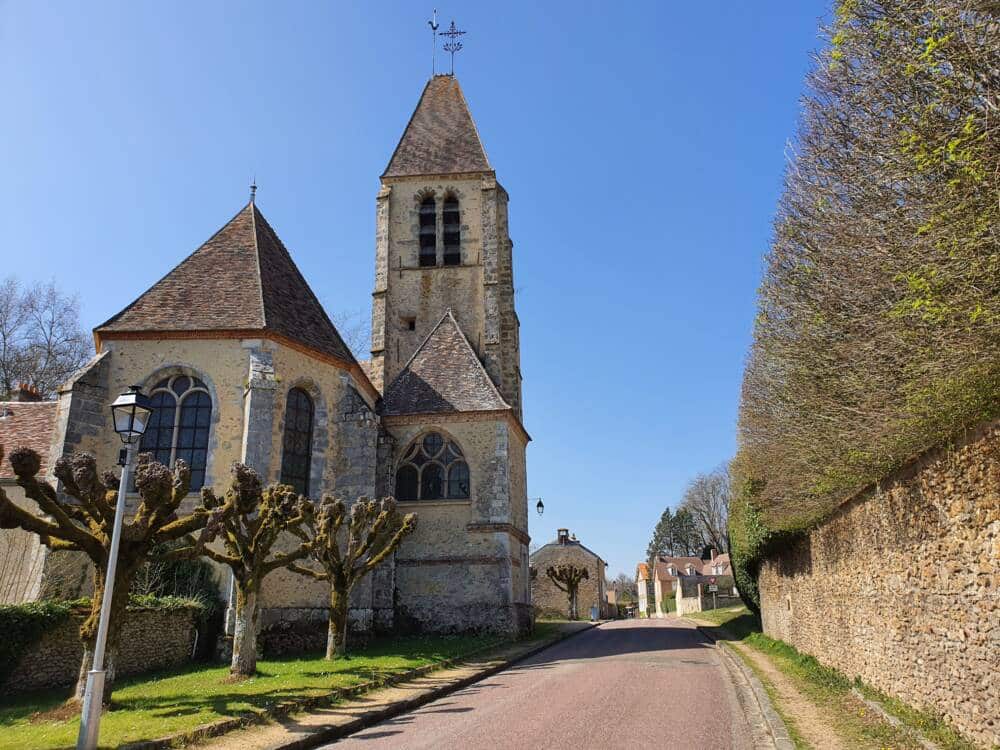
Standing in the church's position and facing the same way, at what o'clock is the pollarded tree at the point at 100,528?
The pollarded tree is roughly at 7 o'clock from the church.

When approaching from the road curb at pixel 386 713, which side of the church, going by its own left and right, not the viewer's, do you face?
back

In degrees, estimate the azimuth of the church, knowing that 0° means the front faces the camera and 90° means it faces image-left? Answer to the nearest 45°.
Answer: approximately 180°

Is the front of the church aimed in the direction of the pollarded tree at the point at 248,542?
no

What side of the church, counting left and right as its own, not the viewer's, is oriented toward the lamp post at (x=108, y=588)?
back

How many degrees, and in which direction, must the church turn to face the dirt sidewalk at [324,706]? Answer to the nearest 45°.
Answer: approximately 180°

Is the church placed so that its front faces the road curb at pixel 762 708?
no

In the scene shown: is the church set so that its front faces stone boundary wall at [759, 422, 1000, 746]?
no

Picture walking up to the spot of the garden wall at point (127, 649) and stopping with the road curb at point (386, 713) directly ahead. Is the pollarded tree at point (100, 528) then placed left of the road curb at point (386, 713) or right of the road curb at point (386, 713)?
right
